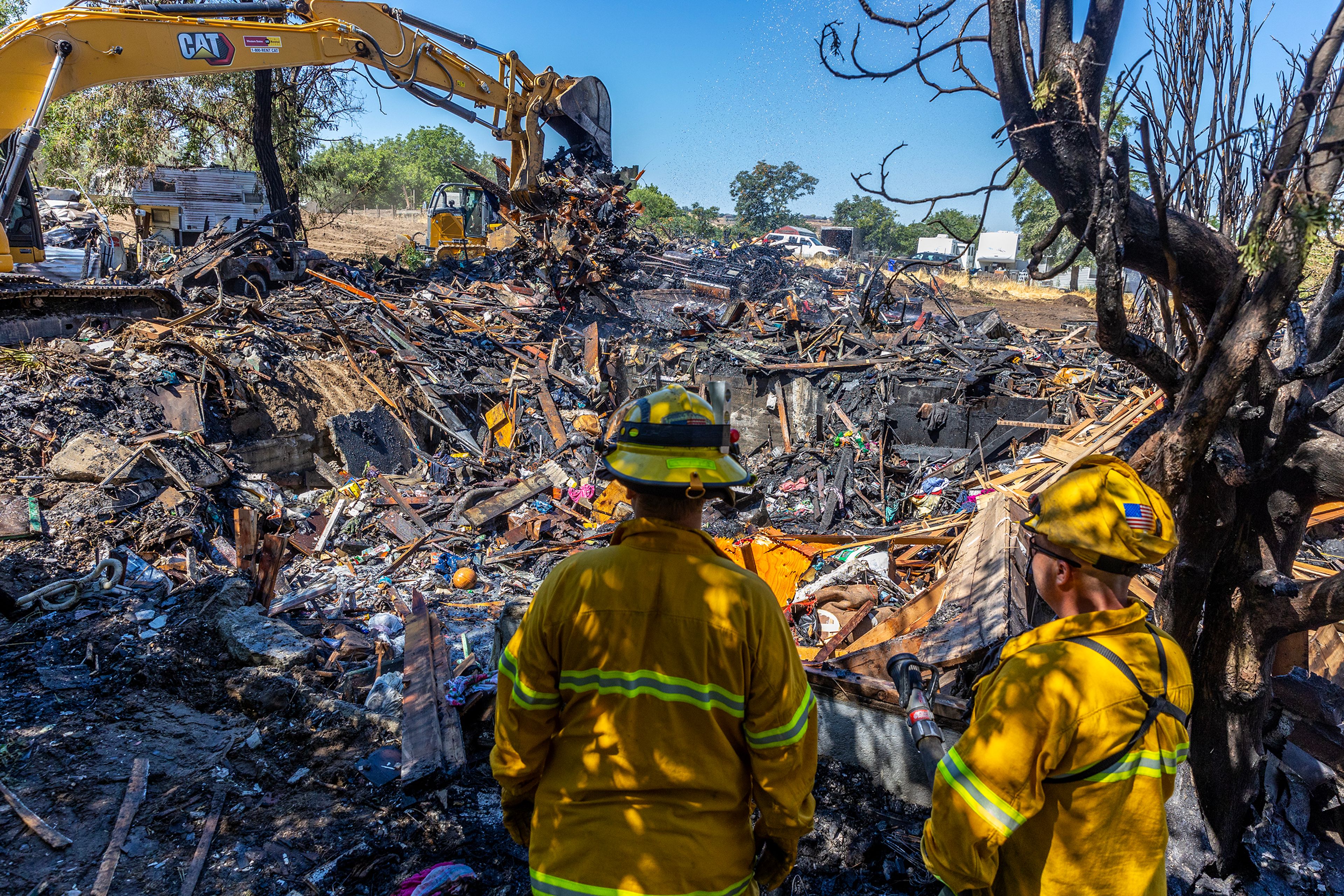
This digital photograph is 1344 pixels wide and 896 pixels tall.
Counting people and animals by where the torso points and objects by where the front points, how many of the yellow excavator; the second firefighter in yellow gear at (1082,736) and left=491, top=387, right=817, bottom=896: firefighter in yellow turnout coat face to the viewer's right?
1

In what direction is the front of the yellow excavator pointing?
to the viewer's right

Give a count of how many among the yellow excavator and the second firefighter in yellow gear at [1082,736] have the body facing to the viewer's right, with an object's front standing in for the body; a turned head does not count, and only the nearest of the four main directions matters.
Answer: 1

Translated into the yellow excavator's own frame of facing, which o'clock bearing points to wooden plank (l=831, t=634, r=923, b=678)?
The wooden plank is roughly at 2 o'clock from the yellow excavator.

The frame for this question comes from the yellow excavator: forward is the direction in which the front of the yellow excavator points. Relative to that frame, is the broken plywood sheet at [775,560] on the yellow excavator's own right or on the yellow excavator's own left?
on the yellow excavator's own right

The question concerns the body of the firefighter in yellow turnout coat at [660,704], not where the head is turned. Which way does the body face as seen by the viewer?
away from the camera

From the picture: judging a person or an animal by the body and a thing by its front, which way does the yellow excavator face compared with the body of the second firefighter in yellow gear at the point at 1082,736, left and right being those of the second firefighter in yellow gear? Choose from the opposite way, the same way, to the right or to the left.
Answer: to the right

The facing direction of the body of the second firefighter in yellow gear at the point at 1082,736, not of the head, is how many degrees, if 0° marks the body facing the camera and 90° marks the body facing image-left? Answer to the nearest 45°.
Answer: approximately 135°

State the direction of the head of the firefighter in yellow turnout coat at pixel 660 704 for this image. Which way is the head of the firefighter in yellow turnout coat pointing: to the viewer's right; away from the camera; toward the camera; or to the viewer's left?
away from the camera

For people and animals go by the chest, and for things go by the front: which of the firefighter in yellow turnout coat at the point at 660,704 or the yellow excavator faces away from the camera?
the firefighter in yellow turnout coat

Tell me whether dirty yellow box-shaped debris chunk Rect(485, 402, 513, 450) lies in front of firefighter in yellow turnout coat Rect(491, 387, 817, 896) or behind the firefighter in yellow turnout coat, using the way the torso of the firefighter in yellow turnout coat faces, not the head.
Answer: in front
